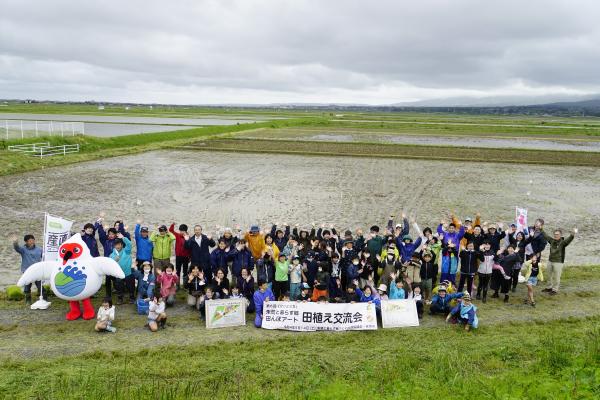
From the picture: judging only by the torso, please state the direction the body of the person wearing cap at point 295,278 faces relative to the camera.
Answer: toward the camera

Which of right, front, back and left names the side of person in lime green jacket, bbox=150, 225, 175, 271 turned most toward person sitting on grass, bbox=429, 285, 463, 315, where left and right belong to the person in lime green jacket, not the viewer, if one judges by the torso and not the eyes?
left

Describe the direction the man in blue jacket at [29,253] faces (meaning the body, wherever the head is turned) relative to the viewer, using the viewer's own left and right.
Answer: facing the viewer

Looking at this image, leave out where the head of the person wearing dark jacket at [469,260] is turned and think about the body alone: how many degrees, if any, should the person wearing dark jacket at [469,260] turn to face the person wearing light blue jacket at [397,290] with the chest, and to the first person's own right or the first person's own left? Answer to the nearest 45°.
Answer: approximately 45° to the first person's own right

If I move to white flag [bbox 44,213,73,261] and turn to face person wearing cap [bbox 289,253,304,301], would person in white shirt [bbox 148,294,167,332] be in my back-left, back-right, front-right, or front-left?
front-right

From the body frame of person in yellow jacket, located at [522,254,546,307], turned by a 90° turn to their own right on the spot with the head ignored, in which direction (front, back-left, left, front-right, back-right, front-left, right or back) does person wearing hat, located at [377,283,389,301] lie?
front-left

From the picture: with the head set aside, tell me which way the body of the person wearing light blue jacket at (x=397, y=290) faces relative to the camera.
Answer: toward the camera

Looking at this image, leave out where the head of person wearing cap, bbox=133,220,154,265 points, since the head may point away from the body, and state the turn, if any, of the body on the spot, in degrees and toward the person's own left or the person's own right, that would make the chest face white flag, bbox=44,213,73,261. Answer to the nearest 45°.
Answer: approximately 90° to the person's own right

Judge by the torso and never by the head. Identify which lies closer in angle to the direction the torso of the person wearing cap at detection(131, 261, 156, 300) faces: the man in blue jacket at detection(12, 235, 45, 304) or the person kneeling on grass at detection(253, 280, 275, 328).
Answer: the person kneeling on grass

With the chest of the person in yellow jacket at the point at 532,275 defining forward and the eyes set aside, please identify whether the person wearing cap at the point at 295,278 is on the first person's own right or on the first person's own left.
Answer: on the first person's own right
